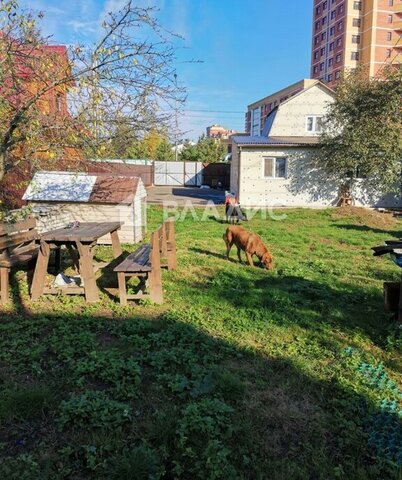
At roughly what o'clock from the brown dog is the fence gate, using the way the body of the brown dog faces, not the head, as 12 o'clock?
The fence gate is roughly at 7 o'clock from the brown dog.

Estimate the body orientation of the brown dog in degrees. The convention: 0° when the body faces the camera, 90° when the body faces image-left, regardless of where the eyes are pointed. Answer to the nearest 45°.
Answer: approximately 315°

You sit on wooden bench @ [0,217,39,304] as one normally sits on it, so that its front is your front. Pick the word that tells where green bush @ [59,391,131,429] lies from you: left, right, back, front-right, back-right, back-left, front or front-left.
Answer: front-right

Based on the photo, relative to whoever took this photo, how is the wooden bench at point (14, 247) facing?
facing the viewer and to the right of the viewer

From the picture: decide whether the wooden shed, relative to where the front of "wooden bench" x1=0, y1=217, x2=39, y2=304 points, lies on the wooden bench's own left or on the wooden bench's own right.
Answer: on the wooden bench's own left

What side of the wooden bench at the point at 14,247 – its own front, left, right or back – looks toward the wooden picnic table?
front

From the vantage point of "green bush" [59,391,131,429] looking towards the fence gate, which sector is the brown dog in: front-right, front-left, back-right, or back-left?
front-right

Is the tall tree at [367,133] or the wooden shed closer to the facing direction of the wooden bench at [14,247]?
the tall tree

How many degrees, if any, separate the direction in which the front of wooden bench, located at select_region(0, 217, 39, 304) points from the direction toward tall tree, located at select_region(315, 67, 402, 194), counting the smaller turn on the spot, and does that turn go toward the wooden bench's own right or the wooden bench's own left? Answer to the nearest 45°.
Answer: approximately 90° to the wooden bench's own left

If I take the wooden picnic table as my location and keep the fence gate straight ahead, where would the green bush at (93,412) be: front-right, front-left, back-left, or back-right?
back-right

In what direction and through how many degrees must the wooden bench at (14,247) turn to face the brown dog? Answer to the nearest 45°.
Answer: approximately 45° to its left

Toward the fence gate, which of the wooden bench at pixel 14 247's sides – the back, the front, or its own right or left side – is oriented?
left

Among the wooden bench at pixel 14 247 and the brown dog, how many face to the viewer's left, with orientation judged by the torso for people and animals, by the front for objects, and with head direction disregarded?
0
